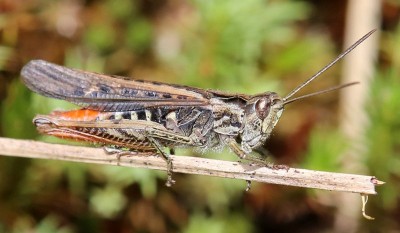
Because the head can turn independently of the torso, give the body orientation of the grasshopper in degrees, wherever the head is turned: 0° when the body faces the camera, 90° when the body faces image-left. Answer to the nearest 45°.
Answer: approximately 270°
